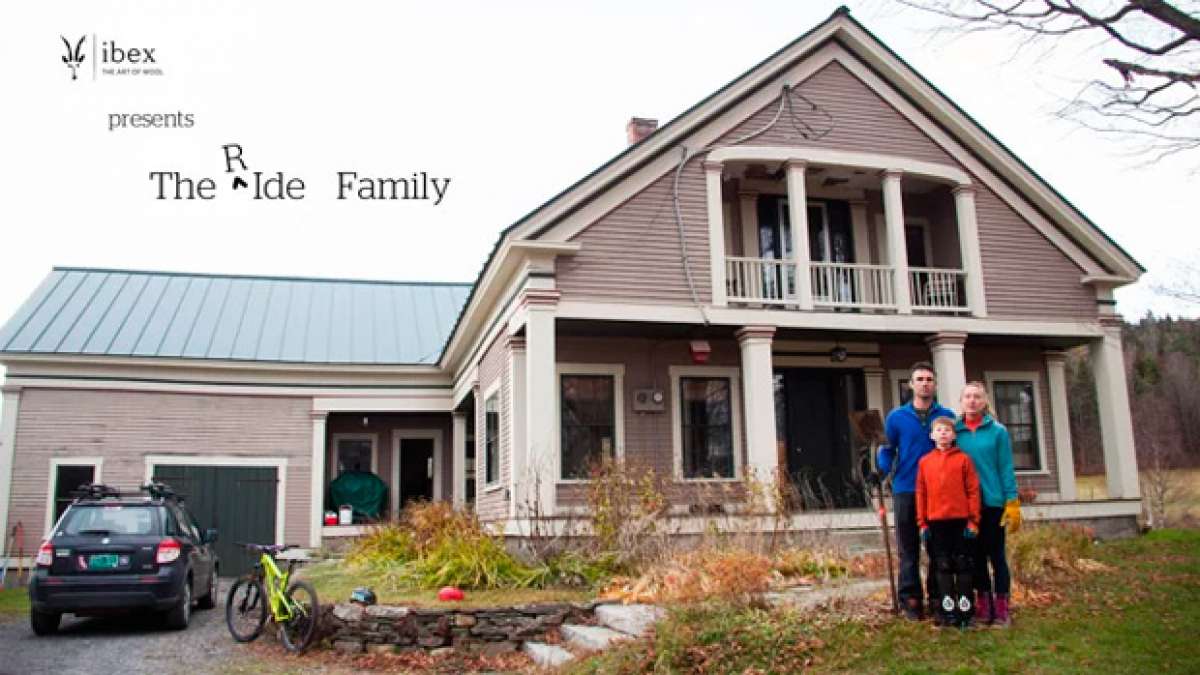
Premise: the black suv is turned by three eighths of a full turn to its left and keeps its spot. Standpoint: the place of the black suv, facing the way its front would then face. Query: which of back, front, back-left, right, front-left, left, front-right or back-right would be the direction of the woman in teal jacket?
back-left

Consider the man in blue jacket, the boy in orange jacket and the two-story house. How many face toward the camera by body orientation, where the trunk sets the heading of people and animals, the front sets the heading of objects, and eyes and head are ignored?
3

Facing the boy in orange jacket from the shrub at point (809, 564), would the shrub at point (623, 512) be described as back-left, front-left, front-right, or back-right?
back-right

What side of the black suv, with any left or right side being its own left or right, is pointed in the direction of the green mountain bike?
right

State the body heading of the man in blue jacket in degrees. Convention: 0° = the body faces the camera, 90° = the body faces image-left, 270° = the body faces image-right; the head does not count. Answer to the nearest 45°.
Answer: approximately 0°

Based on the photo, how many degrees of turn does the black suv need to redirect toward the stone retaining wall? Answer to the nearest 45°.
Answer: approximately 90° to its right

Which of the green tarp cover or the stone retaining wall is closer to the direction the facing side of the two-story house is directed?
the stone retaining wall

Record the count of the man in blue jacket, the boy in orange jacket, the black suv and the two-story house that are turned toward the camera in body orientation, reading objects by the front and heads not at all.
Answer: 3

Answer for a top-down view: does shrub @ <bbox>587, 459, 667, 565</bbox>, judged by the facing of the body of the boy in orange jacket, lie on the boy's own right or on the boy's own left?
on the boy's own right

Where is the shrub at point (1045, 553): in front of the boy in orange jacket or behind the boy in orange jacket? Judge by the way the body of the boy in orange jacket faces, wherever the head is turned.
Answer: behind

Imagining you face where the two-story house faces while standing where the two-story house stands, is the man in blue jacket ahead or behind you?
ahead

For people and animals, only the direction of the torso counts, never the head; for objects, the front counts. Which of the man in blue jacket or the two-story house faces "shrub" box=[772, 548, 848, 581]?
the two-story house

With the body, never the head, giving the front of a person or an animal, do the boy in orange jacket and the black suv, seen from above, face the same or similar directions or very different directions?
very different directions
